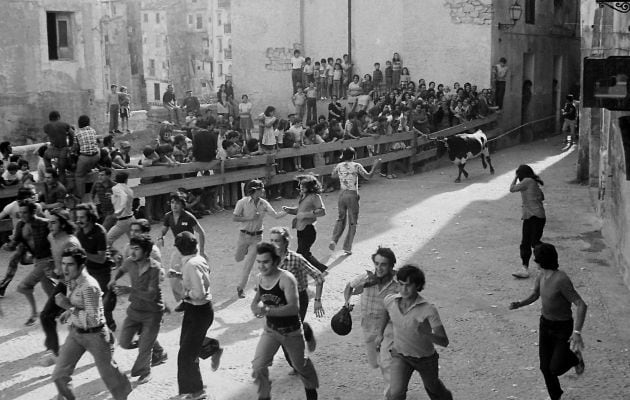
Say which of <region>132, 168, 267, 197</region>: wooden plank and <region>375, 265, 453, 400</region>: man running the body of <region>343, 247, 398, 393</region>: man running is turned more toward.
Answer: the man running

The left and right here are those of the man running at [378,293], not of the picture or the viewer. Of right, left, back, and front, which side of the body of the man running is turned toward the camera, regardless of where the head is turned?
front

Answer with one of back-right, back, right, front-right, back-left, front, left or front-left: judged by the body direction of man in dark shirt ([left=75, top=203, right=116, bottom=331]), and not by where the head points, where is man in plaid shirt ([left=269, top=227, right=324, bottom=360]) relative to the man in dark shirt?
left

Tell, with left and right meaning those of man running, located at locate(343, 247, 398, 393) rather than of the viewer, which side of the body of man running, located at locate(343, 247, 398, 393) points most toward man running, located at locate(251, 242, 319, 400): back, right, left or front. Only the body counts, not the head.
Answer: right

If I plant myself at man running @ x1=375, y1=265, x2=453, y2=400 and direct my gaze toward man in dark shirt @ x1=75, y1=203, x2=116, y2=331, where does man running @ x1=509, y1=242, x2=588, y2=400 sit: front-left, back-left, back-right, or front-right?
back-right

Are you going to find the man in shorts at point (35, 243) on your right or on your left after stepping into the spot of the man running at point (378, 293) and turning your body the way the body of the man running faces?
on your right

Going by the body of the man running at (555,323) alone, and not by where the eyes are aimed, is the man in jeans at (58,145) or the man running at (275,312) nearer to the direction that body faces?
the man running

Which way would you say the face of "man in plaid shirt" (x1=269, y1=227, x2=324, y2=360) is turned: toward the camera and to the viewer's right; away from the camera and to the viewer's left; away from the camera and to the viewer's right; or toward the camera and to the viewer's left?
toward the camera and to the viewer's left

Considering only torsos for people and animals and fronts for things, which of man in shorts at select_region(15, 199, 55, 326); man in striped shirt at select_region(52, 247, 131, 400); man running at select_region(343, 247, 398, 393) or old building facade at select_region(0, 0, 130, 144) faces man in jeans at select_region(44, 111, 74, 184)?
the old building facade

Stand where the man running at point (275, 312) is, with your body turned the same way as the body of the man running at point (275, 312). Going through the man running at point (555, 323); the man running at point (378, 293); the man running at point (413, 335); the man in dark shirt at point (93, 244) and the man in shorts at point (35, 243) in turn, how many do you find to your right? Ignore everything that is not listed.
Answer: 2

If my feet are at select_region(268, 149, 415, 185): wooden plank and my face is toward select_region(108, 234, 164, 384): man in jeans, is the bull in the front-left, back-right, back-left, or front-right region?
back-left

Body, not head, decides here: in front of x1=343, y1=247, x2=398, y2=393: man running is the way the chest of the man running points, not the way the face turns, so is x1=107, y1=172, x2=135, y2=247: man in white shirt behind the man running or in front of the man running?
behind

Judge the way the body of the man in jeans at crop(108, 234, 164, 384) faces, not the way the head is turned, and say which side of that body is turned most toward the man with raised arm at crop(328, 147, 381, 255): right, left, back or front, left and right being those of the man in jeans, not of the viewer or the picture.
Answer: back

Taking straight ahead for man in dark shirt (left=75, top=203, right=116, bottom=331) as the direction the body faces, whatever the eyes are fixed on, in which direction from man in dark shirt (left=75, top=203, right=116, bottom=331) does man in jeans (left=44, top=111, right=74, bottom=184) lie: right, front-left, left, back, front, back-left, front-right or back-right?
back-right

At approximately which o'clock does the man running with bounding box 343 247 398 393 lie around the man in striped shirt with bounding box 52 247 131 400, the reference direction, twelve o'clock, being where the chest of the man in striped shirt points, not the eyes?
The man running is roughly at 8 o'clock from the man in striped shirt.
